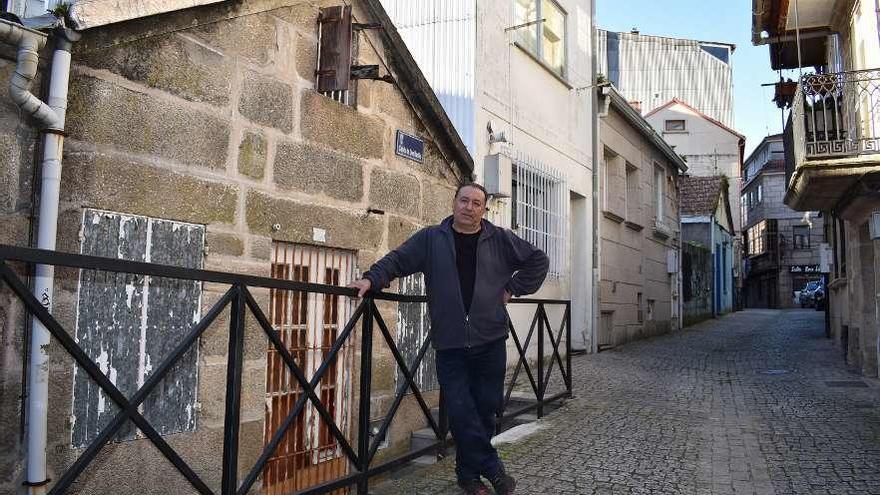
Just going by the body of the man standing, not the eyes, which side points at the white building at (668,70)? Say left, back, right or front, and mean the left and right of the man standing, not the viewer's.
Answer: back

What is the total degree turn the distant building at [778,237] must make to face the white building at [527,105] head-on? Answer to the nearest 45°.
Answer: approximately 45° to its left

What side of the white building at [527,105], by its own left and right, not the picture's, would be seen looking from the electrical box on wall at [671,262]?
left

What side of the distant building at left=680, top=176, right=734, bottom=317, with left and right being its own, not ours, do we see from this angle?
right

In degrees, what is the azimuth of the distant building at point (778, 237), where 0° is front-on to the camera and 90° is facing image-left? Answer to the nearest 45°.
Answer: approximately 45°

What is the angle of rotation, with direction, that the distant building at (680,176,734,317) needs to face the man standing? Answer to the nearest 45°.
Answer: approximately 90° to its right

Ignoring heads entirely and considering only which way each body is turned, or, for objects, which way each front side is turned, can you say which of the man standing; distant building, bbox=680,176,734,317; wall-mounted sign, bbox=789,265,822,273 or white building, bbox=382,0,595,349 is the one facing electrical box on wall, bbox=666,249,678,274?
the wall-mounted sign
